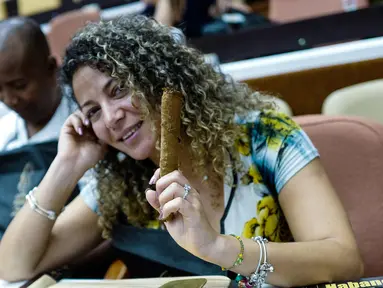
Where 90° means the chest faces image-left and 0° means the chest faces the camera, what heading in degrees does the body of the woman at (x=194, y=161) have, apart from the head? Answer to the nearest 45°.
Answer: approximately 0°

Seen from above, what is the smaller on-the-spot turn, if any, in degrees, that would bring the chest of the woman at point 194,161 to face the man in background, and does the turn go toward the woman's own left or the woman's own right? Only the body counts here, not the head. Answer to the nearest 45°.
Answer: approximately 135° to the woman's own right

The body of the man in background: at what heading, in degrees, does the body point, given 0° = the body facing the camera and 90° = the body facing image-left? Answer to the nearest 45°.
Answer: approximately 45°

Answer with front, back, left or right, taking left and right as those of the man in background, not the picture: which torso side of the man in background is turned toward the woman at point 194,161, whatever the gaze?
left

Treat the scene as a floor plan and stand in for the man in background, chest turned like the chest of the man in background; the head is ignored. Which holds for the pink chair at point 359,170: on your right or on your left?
on your left
